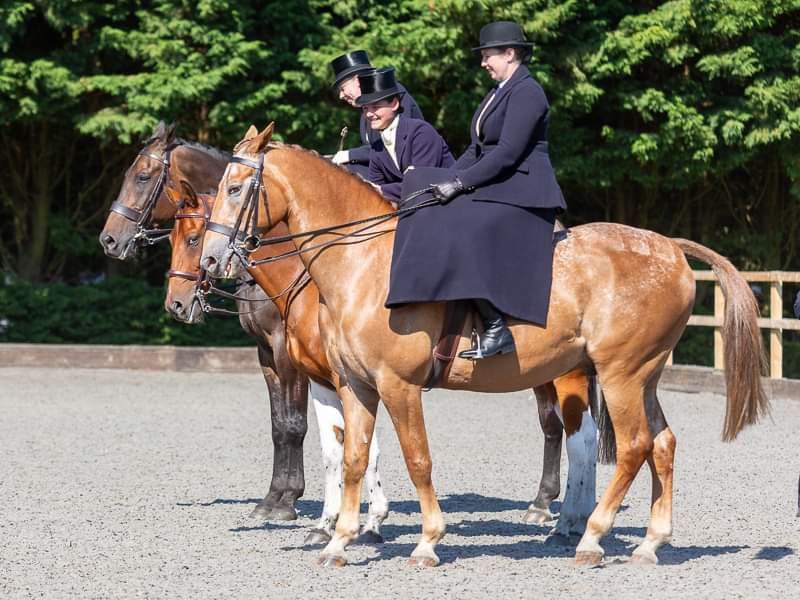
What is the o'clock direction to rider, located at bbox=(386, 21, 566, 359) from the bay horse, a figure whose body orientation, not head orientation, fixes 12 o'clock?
The rider is roughly at 8 o'clock from the bay horse.

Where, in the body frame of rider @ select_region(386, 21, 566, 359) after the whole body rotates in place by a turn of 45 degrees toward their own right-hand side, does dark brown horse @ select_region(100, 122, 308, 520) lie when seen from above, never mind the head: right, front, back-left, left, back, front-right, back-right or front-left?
front

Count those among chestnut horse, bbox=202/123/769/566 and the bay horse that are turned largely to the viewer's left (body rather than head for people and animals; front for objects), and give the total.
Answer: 2

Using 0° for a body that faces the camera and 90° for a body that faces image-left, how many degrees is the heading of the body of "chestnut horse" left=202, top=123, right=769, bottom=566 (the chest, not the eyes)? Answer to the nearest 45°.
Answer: approximately 90°

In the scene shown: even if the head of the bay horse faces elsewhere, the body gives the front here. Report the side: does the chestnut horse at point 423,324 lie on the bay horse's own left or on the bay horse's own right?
on the bay horse's own left

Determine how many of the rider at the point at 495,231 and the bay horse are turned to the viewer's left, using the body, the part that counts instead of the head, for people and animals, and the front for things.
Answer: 2

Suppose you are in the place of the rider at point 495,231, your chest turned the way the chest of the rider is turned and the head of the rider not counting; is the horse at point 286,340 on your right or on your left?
on your right

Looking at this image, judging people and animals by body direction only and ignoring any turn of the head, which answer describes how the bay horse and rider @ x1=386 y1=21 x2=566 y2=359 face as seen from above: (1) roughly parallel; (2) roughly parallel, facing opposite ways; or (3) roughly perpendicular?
roughly parallel

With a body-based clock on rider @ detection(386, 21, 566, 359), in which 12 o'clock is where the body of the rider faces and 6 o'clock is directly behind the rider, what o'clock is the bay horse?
The bay horse is roughly at 2 o'clock from the rider.

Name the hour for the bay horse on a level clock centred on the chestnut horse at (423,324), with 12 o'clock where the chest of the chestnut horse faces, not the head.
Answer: The bay horse is roughly at 2 o'clock from the chestnut horse.

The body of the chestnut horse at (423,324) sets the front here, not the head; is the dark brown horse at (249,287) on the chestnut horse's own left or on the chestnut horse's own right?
on the chestnut horse's own right

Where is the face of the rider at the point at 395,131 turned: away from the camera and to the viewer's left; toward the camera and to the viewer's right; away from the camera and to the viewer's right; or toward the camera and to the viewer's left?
toward the camera and to the viewer's left

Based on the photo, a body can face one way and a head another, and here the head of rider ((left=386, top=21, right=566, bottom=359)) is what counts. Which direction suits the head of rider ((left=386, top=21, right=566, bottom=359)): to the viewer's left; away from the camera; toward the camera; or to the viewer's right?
to the viewer's left
